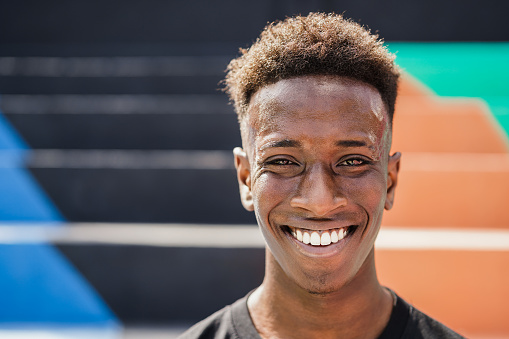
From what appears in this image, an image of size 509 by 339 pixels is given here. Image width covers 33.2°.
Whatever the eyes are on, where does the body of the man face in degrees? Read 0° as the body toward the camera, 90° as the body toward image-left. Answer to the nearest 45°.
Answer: approximately 0°
